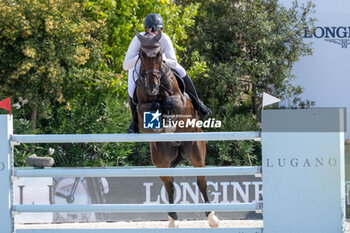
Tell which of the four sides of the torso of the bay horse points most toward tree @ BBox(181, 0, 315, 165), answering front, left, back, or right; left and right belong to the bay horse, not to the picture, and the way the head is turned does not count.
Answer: back

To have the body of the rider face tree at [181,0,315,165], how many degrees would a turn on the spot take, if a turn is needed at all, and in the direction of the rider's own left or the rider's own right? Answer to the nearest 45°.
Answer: approximately 180°

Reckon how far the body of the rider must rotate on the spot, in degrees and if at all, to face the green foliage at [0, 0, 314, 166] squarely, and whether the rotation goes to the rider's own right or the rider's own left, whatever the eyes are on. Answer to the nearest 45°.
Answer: approximately 180°

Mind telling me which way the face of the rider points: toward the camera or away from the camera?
toward the camera

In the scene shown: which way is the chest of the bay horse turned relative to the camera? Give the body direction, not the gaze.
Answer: toward the camera

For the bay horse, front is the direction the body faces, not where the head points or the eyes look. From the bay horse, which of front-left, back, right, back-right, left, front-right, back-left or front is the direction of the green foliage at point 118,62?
back
